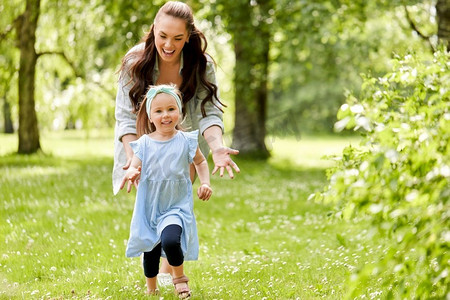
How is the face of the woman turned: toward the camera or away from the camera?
toward the camera

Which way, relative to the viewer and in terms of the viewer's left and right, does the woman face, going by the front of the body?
facing the viewer

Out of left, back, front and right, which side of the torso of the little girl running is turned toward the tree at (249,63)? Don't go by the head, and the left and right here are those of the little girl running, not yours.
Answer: back

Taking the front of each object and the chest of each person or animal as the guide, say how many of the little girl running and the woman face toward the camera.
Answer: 2

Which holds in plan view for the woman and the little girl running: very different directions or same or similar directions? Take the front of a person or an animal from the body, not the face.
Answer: same or similar directions

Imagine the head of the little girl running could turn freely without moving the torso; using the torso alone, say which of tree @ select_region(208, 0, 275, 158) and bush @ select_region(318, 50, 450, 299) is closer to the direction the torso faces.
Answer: the bush

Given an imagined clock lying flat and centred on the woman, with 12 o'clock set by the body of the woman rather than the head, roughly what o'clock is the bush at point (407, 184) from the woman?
The bush is roughly at 11 o'clock from the woman.

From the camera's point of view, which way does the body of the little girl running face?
toward the camera

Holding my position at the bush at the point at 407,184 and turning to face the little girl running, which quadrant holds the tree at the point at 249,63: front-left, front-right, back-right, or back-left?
front-right

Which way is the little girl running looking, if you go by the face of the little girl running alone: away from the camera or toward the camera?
toward the camera

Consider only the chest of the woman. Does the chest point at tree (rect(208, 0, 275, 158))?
no
